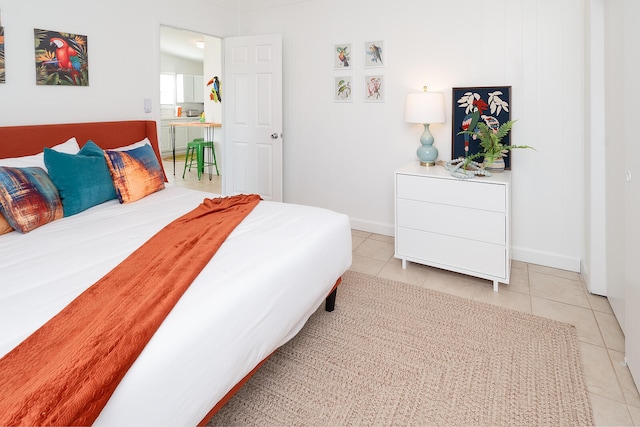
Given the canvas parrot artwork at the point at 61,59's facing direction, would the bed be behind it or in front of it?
in front

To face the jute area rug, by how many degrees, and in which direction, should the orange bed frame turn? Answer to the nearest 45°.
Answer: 0° — it already faces it

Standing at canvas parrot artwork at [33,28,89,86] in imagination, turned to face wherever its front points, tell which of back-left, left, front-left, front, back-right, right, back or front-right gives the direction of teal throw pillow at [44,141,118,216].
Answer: front-right

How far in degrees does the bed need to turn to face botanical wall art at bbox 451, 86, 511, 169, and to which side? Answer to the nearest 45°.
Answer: approximately 90° to its left

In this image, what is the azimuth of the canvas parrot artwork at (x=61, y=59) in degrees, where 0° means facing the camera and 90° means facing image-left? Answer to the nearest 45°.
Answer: approximately 315°

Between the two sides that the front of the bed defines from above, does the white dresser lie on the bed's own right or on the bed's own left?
on the bed's own left

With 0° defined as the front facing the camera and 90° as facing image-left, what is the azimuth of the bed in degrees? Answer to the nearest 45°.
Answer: approximately 315°
